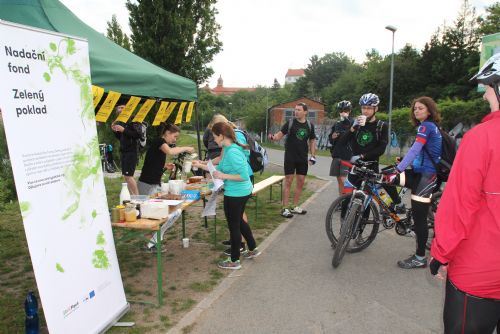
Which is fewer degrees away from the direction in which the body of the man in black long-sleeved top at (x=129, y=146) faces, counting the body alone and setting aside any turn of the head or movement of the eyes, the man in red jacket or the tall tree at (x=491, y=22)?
the man in red jacket

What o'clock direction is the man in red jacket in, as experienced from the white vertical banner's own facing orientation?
The man in red jacket is roughly at 12 o'clock from the white vertical banner.

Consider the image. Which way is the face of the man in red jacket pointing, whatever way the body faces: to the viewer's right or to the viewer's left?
to the viewer's left

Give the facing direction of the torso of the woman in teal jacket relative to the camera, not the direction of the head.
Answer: to the viewer's left

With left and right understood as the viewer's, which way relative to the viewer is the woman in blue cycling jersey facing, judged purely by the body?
facing to the left of the viewer

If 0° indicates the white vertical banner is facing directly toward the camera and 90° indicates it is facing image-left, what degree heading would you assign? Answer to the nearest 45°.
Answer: approximately 315°

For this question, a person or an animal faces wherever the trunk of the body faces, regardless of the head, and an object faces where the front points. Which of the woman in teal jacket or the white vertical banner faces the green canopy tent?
the woman in teal jacket

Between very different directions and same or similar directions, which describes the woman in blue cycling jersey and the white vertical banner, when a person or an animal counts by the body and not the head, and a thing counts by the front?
very different directions

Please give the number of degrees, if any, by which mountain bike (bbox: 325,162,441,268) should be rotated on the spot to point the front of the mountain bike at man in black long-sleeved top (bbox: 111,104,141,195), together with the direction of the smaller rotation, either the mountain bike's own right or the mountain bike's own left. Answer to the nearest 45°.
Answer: approximately 45° to the mountain bike's own right

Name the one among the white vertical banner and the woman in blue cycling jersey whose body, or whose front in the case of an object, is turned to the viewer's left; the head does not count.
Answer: the woman in blue cycling jersey

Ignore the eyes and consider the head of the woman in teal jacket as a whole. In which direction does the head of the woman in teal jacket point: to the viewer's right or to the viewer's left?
to the viewer's left
